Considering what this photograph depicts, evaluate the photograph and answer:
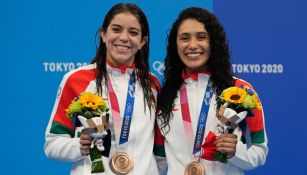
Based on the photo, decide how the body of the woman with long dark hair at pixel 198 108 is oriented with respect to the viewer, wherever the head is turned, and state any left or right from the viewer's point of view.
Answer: facing the viewer

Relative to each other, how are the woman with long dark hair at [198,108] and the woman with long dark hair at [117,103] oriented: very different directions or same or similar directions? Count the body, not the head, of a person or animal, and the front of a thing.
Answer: same or similar directions

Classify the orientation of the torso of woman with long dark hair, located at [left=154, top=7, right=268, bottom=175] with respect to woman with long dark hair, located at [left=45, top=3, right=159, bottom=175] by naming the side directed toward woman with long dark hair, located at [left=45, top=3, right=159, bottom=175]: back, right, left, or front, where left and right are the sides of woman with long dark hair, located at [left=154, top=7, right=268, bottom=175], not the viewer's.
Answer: right

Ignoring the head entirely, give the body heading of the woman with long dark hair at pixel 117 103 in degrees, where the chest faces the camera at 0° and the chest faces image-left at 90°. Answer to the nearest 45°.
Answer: approximately 0°

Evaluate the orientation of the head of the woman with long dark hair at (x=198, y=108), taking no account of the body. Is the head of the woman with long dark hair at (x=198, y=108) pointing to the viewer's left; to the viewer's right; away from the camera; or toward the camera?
toward the camera

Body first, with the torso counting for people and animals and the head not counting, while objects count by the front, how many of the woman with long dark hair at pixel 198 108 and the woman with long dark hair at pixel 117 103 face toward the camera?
2

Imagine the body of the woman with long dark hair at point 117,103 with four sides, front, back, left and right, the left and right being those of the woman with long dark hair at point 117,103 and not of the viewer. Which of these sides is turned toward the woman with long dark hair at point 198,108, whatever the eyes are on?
left

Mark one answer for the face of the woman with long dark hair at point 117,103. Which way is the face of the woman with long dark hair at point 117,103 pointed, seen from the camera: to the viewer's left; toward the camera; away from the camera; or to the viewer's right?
toward the camera
